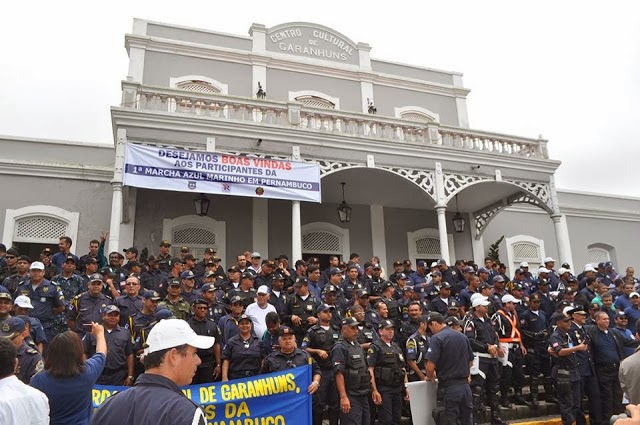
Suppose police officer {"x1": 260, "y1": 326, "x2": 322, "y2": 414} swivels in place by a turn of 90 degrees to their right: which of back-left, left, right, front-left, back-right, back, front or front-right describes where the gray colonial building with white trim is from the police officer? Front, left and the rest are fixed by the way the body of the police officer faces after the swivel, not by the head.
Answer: right

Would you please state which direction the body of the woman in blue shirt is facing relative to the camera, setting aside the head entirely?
away from the camera

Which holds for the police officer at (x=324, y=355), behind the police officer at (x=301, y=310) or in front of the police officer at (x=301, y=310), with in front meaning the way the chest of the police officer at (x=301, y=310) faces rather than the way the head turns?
in front

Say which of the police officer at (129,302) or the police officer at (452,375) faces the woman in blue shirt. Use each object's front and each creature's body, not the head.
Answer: the police officer at (129,302)

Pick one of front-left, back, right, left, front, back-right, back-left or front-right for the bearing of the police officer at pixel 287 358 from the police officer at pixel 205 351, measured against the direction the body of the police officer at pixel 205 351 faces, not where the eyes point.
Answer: front-left

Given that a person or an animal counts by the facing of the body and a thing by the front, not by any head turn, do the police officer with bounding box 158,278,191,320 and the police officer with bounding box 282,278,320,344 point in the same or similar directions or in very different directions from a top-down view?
same or similar directions

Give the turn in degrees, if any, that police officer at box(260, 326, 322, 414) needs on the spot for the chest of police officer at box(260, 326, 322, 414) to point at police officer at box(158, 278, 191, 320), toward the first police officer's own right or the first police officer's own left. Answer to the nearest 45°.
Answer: approximately 135° to the first police officer's own right

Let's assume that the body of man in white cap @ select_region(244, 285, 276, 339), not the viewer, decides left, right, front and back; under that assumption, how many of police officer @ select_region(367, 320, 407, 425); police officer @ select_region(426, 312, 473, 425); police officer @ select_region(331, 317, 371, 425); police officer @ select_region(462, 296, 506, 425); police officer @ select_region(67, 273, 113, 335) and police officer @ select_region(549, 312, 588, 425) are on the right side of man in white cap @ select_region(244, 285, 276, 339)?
1

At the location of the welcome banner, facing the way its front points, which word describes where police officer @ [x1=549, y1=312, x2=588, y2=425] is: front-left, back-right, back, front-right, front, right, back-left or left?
front-left

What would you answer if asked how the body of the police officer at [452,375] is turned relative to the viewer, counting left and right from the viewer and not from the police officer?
facing away from the viewer and to the left of the viewer

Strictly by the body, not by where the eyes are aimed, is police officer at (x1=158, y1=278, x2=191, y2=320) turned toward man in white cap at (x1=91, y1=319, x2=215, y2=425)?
yes

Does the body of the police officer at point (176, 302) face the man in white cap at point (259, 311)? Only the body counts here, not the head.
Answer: no

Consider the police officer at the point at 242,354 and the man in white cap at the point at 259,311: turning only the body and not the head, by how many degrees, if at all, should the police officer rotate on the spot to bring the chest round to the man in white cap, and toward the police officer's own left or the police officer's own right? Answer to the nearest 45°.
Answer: approximately 180°

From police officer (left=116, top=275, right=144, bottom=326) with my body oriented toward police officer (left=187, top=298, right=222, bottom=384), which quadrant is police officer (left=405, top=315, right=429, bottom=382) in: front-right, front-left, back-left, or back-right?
front-left

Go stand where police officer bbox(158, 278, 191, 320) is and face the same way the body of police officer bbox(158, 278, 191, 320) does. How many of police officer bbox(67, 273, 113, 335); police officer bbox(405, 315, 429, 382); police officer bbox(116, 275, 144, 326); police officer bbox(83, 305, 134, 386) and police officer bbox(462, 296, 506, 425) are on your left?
2

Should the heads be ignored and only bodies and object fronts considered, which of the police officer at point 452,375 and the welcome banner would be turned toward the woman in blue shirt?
the welcome banner

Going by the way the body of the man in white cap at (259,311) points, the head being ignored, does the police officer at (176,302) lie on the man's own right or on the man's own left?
on the man's own right

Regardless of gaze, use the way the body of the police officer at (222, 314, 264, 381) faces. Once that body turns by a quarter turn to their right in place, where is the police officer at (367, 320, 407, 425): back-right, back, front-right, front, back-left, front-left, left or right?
back

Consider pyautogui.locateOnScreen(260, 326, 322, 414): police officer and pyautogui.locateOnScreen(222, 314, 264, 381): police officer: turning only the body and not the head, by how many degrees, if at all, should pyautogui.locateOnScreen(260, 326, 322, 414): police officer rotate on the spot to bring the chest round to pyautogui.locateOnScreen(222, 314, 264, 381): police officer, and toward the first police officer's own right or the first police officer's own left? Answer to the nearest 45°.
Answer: approximately 135° to the first police officer's own right

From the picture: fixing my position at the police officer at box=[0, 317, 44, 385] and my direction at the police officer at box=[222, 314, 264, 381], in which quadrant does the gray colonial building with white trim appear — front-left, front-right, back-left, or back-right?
front-left
